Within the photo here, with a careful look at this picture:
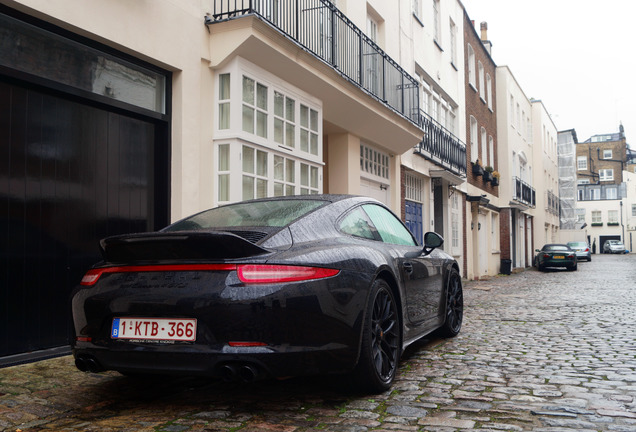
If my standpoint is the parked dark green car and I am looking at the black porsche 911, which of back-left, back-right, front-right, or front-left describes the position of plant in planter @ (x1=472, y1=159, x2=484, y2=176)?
front-right

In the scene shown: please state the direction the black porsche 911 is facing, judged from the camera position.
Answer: facing away from the viewer and to the right of the viewer

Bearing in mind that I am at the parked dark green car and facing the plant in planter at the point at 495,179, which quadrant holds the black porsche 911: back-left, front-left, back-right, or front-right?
front-left

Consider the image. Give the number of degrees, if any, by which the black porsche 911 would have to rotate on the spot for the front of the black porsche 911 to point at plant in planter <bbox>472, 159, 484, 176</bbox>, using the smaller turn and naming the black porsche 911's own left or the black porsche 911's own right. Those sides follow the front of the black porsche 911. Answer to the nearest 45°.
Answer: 0° — it already faces it

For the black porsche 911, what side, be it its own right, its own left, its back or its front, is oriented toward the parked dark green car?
front

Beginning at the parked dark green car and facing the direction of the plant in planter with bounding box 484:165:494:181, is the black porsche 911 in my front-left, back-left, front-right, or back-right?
front-left

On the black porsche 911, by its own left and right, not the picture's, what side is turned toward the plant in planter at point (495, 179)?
front

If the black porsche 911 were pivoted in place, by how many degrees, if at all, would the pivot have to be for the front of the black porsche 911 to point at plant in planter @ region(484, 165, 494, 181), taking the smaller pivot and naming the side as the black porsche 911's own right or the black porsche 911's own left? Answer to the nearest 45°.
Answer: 0° — it already faces it
